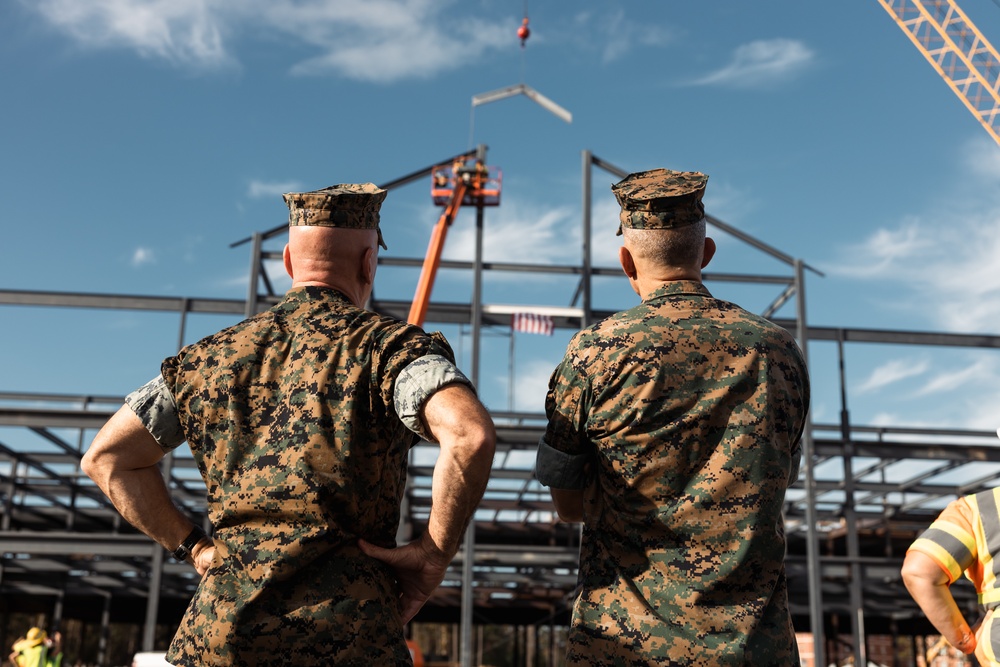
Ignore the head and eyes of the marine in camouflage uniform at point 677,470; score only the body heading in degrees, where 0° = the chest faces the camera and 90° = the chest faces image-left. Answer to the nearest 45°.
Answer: approximately 180°

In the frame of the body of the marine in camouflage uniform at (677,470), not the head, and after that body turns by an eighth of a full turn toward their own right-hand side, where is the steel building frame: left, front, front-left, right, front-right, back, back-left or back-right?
front-left

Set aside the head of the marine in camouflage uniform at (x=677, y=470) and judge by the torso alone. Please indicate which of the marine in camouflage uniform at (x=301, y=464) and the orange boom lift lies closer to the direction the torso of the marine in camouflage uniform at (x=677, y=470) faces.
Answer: the orange boom lift

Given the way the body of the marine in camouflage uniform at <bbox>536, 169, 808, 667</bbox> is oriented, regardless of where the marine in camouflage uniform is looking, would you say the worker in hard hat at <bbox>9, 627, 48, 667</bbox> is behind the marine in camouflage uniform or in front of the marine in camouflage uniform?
in front

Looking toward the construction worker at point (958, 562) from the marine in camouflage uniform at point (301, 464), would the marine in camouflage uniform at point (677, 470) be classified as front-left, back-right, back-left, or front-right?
front-right

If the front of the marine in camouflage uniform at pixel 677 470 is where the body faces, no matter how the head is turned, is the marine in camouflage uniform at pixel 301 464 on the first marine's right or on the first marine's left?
on the first marine's left

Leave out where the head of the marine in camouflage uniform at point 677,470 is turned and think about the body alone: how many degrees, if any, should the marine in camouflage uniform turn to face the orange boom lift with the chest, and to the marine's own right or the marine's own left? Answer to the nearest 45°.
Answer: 0° — they already face it

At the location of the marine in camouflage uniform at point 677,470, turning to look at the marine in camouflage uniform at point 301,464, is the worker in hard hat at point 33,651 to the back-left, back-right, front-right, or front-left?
front-right

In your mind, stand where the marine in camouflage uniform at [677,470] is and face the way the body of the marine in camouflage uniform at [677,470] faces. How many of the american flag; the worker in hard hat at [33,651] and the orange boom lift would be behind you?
0

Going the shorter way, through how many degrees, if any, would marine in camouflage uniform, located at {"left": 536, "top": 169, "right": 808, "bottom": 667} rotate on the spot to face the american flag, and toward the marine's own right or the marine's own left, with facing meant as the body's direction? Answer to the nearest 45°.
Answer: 0° — they already face it
